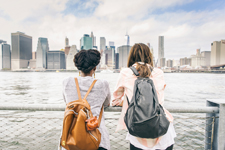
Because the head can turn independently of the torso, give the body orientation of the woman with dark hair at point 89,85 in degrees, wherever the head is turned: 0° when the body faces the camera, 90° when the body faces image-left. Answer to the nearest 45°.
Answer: approximately 180°

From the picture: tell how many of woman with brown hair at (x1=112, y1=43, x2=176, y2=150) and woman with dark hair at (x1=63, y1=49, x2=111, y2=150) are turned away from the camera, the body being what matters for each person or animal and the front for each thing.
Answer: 2

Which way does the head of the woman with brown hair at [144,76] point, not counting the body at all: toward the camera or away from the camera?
away from the camera

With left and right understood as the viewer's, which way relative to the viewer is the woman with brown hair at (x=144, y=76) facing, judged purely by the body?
facing away from the viewer

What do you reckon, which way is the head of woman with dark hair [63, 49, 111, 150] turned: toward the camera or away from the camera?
away from the camera

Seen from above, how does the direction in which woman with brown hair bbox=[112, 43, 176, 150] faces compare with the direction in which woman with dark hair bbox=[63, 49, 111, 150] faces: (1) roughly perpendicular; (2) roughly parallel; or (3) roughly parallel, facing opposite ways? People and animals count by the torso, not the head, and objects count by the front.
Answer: roughly parallel
